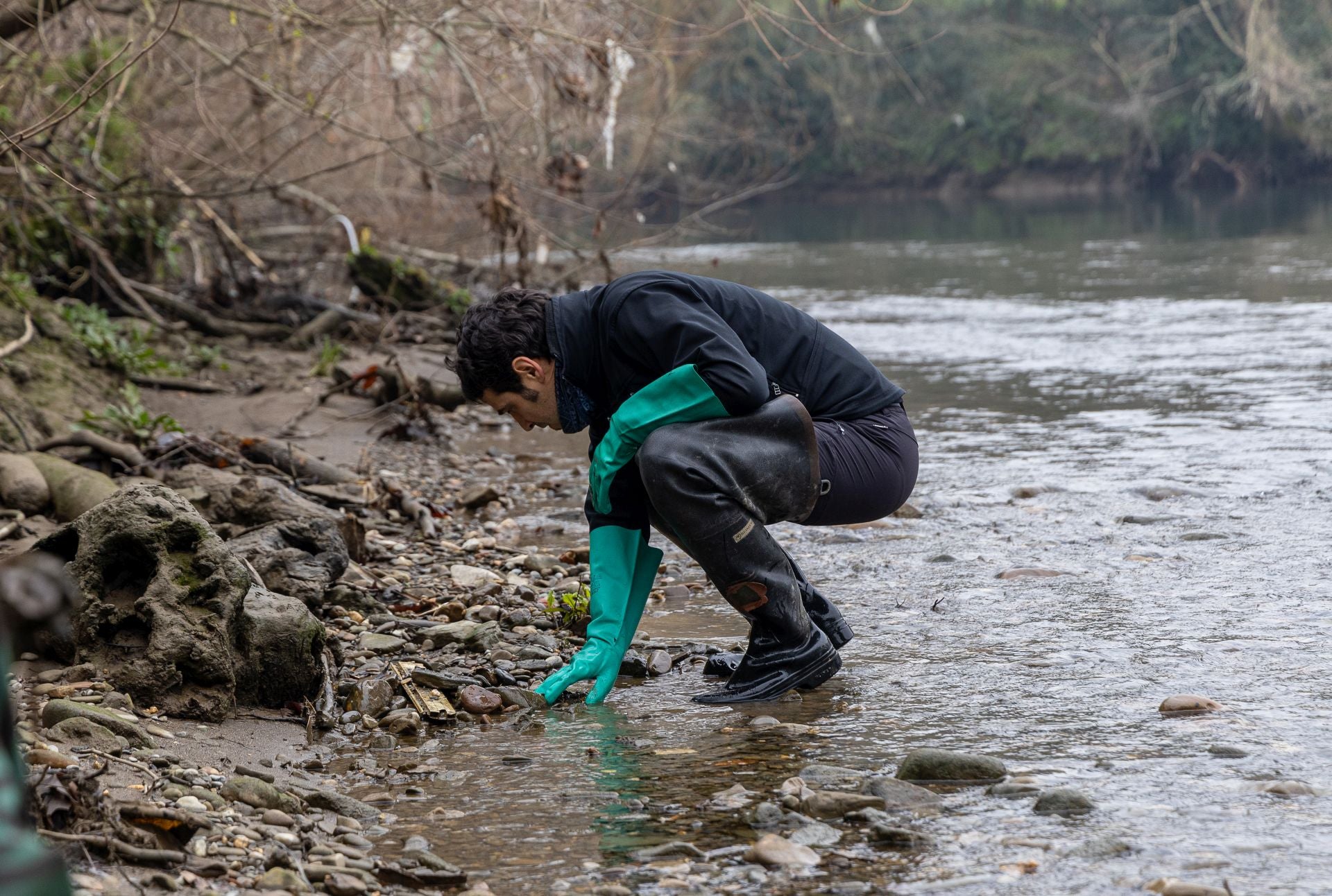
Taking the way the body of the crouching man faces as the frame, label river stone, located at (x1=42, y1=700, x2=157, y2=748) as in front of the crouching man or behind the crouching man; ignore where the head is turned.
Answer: in front

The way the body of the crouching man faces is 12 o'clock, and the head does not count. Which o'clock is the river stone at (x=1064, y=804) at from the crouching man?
The river stone is roughly at 8 o'clock from the crouching man.

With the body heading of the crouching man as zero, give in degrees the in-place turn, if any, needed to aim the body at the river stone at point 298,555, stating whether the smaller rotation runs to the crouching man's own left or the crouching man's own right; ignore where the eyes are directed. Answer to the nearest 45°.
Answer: approximately 45° to the crouching man's own right

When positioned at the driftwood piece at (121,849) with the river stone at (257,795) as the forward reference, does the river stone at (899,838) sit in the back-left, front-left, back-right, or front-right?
front-right

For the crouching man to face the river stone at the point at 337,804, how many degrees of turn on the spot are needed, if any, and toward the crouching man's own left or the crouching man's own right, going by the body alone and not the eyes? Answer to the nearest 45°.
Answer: approximately 45° to the crouching man's own left

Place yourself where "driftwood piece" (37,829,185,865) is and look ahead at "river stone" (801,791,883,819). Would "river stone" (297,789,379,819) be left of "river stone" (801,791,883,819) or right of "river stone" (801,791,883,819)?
left

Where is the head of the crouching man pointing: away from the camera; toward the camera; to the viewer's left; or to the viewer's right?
to the viewer's left

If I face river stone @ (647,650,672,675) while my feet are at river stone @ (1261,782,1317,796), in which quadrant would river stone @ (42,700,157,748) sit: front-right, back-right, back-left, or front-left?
front-left

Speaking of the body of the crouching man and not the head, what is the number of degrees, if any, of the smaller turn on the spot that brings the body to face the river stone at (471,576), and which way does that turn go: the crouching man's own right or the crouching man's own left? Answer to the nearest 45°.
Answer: approximately 45° to the crouching man's own right

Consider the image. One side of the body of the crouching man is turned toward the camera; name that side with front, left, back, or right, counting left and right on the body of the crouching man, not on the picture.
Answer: left
